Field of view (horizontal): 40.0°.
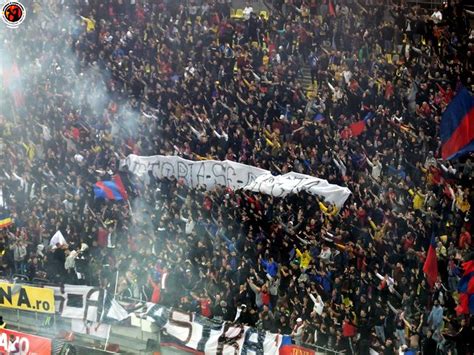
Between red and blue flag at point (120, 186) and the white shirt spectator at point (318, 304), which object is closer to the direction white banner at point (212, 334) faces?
the white shirt spectator

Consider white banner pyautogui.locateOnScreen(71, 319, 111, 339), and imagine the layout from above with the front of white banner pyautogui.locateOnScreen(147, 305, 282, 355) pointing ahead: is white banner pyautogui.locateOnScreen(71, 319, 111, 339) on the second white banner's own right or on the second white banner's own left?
on the second white banner's own right

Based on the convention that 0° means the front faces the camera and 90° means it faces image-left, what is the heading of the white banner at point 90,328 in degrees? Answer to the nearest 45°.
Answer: approximately 0°

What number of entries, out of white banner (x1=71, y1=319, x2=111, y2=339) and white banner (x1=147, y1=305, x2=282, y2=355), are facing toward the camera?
2

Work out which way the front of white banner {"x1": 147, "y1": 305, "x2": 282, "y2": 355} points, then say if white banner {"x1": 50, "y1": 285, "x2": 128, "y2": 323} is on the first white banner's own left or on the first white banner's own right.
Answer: on the first white banner's own right

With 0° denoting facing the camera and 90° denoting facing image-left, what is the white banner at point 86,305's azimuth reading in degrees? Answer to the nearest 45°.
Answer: approximately 0°

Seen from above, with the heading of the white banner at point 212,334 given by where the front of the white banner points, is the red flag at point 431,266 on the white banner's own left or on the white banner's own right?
on the white banner's own left
